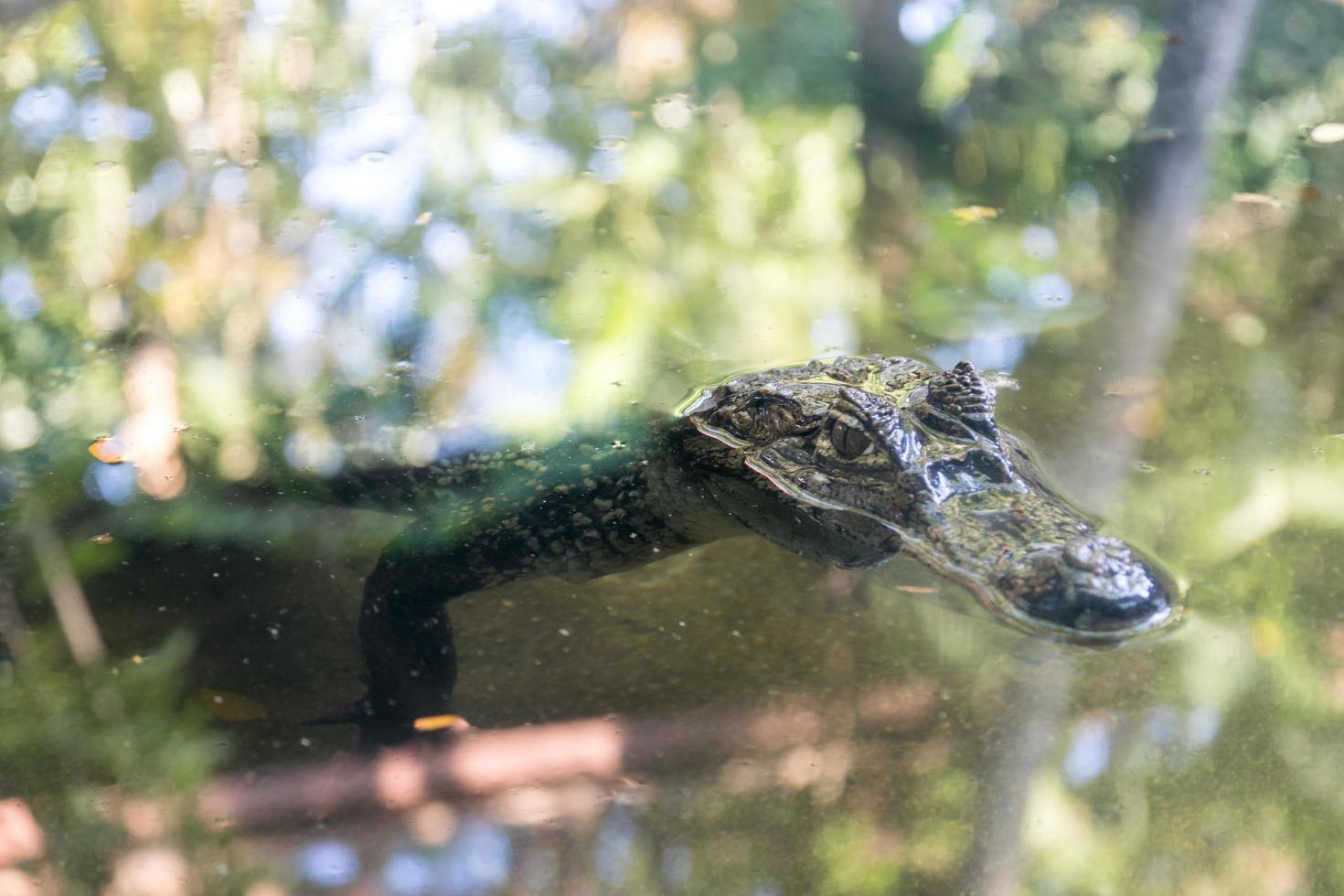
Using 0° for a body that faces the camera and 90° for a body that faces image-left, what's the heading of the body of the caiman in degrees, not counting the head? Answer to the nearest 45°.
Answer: approximately 315°

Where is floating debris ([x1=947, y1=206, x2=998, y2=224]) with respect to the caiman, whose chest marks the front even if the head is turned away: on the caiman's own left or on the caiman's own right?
on the caiman's own left

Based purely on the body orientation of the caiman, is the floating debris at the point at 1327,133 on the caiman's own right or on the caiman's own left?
on the caiman's own left

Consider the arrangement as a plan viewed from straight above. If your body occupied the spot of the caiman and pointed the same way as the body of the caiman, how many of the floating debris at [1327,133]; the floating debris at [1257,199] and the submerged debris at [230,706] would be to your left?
2

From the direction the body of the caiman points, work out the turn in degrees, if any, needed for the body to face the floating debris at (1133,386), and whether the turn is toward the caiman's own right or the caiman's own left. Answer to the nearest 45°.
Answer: approximately 90° to the caiman's own left

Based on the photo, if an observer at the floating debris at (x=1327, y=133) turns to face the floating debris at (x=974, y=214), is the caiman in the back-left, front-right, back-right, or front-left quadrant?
front-left

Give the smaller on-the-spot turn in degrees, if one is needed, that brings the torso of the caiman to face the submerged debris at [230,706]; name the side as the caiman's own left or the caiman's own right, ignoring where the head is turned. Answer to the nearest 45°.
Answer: approximately 90° to the caiman's own right

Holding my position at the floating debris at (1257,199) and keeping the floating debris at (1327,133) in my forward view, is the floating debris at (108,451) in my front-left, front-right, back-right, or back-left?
back-left
